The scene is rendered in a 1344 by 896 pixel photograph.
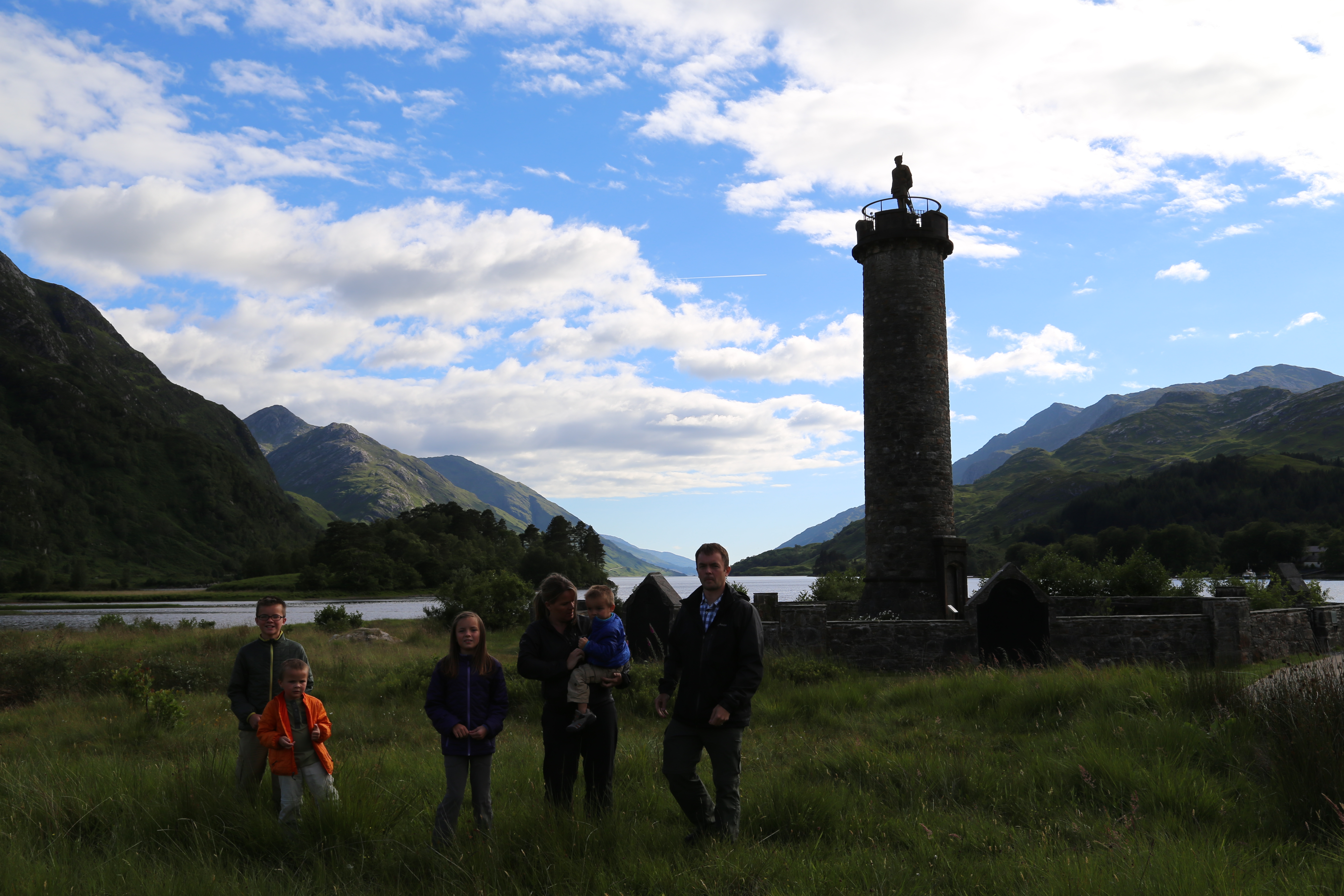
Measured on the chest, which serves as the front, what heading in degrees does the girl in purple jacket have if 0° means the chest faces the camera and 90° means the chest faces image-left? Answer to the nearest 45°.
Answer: approximately 0°

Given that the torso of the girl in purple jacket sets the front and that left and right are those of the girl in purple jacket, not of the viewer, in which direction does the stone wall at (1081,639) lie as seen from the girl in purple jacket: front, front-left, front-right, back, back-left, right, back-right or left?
back-left

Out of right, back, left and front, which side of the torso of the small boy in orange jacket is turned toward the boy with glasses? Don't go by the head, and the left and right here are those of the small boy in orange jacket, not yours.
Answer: back

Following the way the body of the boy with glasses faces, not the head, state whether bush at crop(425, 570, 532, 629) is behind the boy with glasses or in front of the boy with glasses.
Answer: behind

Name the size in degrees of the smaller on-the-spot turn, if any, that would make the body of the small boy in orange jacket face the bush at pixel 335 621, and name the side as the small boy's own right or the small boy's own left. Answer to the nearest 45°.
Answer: approximately 180°
